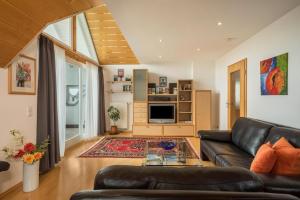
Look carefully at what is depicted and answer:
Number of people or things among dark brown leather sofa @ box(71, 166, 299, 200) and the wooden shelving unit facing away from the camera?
1

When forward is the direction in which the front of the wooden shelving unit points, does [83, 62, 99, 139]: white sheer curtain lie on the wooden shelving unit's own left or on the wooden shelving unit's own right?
on the wooden shelving unit's own right

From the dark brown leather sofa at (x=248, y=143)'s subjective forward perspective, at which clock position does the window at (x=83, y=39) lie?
The window is roughly at 2 o'clock from the dark brown leather sofa.

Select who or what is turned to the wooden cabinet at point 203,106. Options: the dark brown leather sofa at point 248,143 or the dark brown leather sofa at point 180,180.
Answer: the dark brown leather sofa at point 180,180

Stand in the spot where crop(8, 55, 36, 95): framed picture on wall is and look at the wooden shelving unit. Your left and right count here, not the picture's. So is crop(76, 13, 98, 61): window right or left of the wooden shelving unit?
left

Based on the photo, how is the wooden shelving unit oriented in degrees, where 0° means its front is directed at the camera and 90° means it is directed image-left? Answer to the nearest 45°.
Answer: approximately 0°

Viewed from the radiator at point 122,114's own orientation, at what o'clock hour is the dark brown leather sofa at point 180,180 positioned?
The dark brown leather sofa is roughly at 12 o'clock from the radiator.

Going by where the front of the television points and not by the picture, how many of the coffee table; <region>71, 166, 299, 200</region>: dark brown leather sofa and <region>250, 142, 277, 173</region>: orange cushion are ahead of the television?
3

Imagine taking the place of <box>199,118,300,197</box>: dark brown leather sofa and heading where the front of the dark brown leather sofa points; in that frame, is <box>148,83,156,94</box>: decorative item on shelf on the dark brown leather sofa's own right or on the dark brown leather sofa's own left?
on the dark brown leather sofa's own right

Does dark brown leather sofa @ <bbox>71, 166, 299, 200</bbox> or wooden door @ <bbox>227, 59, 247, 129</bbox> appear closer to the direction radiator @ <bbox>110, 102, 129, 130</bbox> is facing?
the dark brown leather sofa

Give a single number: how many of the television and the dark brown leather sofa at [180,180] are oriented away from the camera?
1
